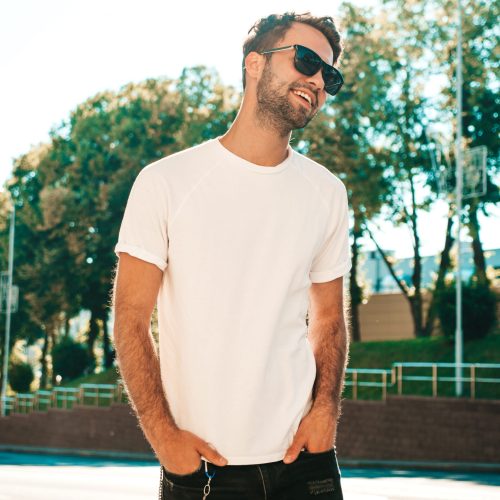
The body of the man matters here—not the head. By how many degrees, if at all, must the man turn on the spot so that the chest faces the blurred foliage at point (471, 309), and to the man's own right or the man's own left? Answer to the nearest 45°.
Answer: approximately 135° to the man's own left

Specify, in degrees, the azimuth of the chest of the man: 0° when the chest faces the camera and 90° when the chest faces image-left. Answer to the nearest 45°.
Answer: approximately 315°

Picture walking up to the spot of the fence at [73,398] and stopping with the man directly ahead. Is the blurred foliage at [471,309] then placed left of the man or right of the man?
left

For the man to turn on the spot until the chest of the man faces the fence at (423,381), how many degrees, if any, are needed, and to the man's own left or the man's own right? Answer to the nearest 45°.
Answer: approximately 135° to the man's own left
